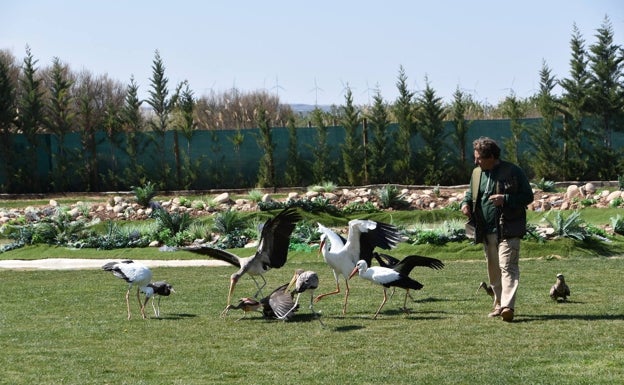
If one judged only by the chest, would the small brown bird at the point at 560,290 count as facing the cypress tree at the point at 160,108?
no

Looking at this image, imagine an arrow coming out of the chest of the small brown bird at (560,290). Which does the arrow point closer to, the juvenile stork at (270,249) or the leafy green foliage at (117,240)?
the juvenile stork

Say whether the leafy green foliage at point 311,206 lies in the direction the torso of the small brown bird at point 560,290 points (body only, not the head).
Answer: no

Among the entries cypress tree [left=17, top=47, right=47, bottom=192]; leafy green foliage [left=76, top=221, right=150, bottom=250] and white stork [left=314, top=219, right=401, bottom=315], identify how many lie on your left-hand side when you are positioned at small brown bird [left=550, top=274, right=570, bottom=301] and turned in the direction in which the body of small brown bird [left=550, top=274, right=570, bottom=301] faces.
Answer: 0

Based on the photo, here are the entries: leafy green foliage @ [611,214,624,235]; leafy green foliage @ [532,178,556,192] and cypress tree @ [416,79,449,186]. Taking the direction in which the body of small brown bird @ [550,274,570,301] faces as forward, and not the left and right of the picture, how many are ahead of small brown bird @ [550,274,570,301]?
0

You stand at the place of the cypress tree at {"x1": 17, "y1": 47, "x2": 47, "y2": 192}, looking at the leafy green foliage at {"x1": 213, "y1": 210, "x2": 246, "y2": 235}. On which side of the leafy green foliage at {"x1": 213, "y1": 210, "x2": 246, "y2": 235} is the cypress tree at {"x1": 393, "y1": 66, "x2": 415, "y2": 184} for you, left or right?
left
